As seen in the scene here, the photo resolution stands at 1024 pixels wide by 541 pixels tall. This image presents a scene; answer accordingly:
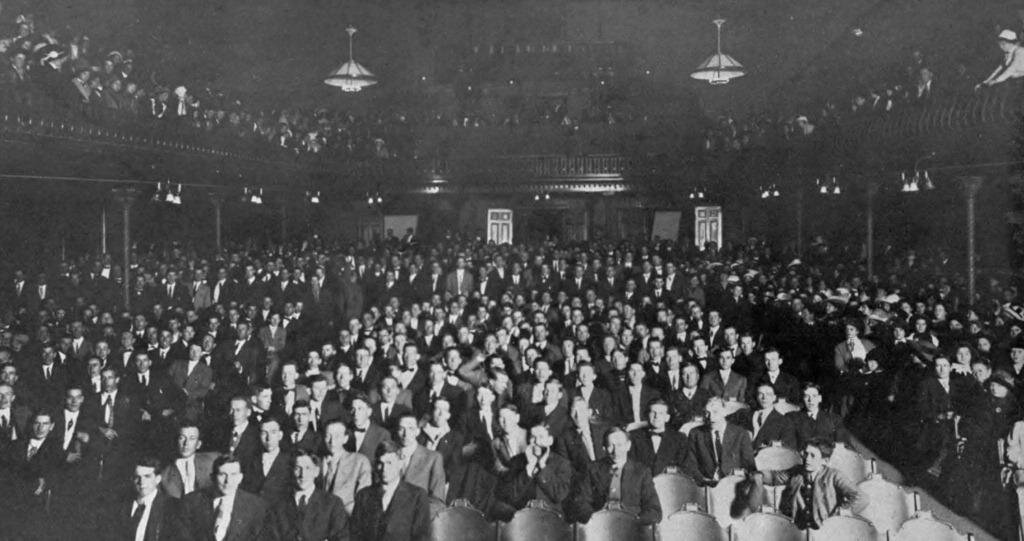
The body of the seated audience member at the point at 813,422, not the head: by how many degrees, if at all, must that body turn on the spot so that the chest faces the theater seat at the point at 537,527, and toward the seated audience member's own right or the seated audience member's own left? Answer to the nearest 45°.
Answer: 0° — they already face it

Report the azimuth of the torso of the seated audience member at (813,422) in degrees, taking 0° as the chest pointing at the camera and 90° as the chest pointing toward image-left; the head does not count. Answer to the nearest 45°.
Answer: approximately 45°

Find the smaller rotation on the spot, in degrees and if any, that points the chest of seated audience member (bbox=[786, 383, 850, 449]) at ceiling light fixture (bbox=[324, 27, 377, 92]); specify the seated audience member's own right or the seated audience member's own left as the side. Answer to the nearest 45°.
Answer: approximately 90° to the seated audience member's own right

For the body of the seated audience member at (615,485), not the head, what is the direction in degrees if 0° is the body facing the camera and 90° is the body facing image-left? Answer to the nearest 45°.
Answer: approximately 0°
